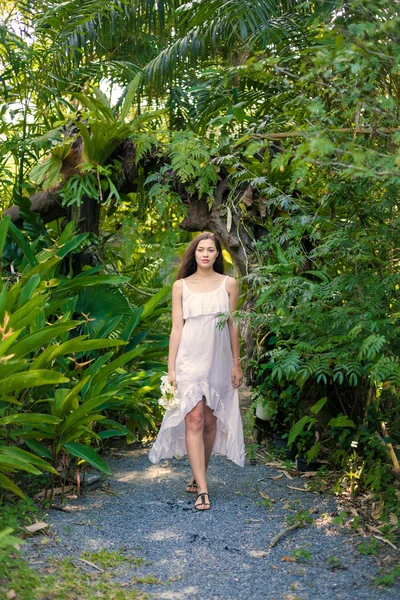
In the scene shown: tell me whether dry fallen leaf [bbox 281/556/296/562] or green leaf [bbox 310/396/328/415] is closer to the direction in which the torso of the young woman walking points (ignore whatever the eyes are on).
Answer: the dry fallen leaf

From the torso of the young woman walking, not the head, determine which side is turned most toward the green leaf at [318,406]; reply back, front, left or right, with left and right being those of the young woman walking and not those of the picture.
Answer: left

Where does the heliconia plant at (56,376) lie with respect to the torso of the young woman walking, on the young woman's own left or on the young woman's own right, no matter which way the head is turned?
on the young woman's own right

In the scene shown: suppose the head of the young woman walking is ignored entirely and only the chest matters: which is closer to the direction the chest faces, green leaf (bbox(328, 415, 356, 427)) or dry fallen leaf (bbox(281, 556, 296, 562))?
the dry fallen leaf

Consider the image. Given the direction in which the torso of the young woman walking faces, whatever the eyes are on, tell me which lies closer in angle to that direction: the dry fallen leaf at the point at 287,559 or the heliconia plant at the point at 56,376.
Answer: the dry fallen leaf

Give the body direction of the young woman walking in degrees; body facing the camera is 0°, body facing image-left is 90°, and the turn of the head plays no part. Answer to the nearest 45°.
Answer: approximately 0°

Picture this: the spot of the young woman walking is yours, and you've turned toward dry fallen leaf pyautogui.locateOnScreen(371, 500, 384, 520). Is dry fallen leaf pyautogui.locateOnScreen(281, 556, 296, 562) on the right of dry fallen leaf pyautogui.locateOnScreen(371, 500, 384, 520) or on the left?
right

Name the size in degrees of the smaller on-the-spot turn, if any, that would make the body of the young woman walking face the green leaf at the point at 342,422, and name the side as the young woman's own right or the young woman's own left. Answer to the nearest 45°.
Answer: approximately 90° to the young woman's own left

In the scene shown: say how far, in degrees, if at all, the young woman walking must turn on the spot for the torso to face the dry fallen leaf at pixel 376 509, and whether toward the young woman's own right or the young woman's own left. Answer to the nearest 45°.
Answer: approximately 45° to the young woman's own left
